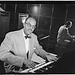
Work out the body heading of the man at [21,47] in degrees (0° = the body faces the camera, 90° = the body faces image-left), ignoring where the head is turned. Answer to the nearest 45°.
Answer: approximately 315°

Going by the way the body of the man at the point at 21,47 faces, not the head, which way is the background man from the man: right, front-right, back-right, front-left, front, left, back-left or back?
front-left
